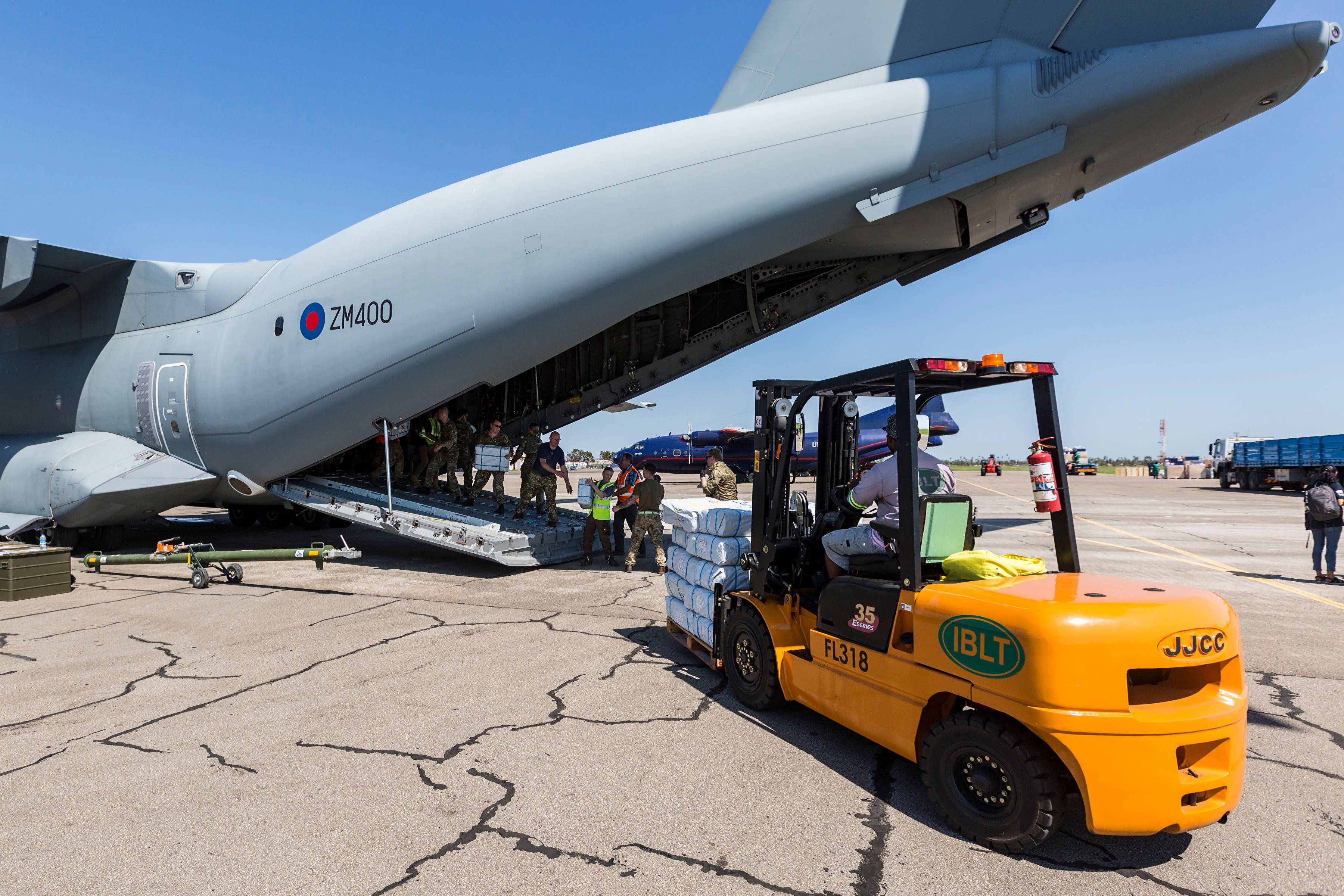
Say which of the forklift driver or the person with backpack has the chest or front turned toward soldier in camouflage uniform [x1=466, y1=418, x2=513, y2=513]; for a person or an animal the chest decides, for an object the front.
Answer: the forklift driver

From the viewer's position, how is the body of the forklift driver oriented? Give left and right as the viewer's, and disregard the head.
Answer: facing away from the viewer and to the left of the viewer

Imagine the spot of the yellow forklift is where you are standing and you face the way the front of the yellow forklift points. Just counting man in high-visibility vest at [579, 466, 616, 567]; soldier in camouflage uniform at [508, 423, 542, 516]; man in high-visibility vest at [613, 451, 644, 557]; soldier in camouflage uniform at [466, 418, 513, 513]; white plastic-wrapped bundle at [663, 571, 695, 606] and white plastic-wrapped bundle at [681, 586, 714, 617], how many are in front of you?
6

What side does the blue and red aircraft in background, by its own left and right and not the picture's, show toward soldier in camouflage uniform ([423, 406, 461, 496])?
left

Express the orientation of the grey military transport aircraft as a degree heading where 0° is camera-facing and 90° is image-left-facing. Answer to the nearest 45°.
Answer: approximately 135°

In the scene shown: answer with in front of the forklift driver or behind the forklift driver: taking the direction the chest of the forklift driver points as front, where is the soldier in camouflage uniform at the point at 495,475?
in front

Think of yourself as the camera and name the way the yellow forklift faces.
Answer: facing away from the viewer and to the left of the viewer

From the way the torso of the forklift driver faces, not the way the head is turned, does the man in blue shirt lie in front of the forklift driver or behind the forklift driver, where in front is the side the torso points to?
in front

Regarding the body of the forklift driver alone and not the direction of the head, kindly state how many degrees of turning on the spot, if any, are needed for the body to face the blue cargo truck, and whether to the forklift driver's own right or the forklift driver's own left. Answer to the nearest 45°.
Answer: approximately 90° to the forklift driver's own right

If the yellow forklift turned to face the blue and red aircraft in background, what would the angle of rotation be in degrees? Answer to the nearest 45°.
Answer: approximately 45° to its right

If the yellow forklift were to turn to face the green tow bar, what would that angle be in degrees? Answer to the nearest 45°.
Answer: approximately 45° to its left

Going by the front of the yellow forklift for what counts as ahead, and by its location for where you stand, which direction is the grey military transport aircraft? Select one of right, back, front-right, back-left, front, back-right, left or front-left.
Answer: front

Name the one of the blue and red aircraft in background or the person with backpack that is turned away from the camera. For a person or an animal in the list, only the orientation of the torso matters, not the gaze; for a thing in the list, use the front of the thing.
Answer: the person with backpack

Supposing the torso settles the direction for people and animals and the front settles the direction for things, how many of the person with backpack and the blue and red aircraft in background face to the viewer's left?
1

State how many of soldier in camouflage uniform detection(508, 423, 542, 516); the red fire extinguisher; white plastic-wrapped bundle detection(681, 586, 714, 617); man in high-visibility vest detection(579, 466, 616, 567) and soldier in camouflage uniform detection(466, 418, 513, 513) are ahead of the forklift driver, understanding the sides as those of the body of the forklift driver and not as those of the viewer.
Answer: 4

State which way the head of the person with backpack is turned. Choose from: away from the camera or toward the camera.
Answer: away from the camera

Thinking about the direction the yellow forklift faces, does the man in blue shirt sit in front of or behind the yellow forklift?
in front

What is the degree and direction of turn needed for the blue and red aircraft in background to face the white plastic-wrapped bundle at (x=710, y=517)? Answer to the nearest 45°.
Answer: approximately 90° to its left

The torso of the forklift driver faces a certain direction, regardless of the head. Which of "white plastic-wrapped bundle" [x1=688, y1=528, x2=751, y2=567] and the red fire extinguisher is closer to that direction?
the white plastic-wrapped bundle

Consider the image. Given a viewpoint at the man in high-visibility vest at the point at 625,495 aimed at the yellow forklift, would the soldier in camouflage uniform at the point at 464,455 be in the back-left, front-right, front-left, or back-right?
back-right

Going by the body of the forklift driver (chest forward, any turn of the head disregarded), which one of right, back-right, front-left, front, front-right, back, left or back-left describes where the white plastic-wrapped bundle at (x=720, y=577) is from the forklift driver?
front
